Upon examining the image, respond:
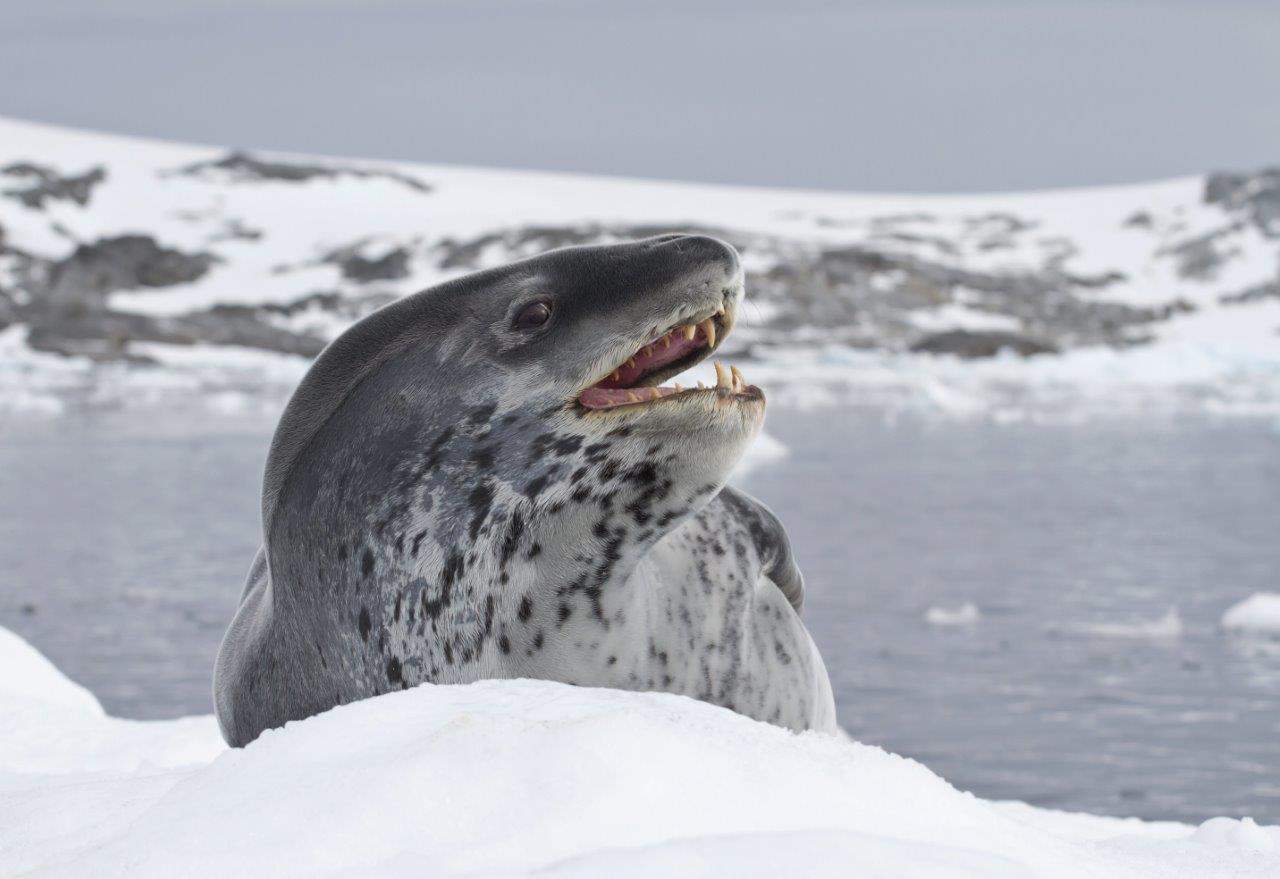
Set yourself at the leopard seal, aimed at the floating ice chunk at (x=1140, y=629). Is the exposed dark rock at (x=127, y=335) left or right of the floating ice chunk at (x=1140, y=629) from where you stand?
left

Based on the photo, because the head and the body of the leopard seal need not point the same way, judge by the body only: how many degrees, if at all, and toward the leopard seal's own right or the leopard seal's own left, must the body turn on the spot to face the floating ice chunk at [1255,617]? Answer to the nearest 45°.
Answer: approximately 90° to the leopard seal's own left

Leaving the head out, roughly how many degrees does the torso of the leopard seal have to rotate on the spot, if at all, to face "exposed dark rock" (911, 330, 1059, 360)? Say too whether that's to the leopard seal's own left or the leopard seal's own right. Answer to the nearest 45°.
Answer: approximately 135° to the leopard seal's own left

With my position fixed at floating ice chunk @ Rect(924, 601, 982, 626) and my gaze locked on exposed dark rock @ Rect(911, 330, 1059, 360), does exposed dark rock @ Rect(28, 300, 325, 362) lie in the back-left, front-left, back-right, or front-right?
front-left

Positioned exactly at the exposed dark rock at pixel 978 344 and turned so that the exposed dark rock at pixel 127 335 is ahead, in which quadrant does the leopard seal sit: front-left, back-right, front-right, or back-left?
front-left

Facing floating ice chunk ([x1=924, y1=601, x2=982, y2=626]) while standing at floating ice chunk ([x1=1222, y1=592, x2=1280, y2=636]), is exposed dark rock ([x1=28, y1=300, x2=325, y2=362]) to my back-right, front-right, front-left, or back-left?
front-right

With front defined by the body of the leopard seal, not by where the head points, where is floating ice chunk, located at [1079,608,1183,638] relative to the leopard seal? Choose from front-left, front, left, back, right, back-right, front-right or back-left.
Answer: left

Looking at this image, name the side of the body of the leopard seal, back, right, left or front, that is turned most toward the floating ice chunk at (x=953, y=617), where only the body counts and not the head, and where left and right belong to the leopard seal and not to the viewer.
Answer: left

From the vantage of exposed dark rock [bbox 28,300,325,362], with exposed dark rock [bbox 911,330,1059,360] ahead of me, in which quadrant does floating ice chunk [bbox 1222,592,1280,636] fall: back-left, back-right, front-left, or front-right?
front-right
